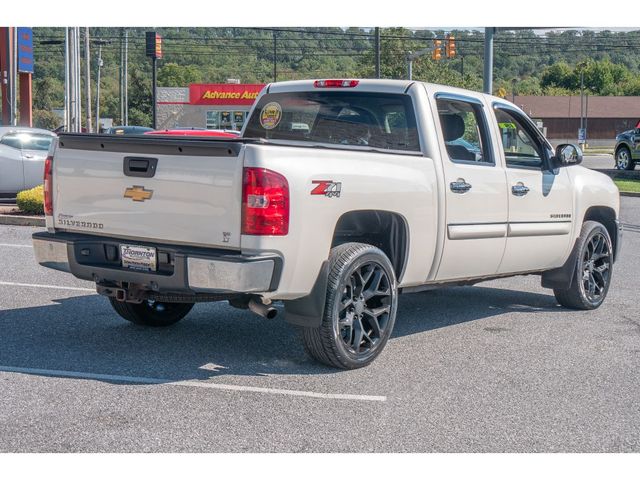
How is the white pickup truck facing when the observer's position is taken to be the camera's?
facing away from the viewer and to the right of the viewer

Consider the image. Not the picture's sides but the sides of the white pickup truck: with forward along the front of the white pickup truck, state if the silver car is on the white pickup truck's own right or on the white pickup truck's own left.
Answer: on the white pickup truck's own left

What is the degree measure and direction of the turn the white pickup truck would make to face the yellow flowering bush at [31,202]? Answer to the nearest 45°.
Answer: approximately 90° to its left

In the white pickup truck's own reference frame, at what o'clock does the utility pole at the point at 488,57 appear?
The utility pole is roughly at 11 o'clock from the white pickup truck.

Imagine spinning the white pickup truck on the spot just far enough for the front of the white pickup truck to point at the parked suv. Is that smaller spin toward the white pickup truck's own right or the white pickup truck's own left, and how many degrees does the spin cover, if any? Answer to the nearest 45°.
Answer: approximately 45° to the white pickup truck's own left

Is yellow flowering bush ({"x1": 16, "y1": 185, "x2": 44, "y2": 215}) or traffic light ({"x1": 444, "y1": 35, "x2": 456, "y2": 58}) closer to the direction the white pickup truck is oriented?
the traffic light
